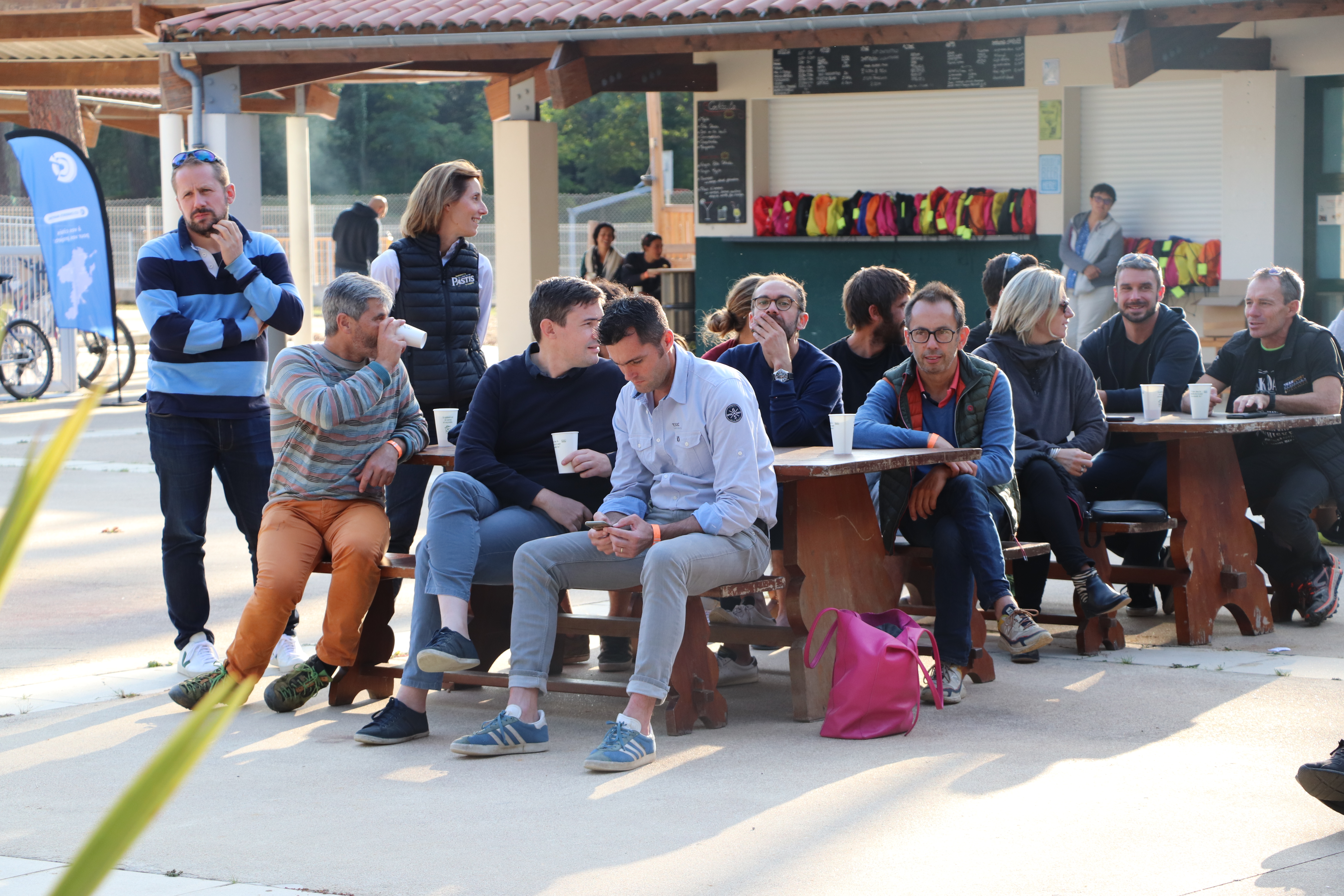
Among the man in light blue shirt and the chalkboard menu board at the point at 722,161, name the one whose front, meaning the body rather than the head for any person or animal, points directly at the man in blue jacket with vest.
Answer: the chalkboard menu board

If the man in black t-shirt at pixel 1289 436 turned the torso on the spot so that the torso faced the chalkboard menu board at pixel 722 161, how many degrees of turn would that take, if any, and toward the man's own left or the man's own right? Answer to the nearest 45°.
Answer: approximately 90° to the man's own right

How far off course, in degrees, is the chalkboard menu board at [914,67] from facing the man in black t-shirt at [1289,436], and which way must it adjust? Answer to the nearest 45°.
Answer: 0° — it already faces them

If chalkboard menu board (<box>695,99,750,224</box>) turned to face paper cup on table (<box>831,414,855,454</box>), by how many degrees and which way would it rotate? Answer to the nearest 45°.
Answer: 0° — it already faces it

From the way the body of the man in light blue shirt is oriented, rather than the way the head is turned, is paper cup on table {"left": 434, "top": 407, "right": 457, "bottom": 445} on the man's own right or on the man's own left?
on the man's own right

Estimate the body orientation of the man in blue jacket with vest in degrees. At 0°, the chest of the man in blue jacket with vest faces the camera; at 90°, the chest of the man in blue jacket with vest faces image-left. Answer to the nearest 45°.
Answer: approximately 0°

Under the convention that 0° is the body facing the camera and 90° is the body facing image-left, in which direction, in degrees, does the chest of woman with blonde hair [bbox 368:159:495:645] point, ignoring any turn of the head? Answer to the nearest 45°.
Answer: approximately 315°

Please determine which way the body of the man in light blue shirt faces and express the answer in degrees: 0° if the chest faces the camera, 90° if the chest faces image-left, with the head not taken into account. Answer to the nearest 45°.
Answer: approximately 45°

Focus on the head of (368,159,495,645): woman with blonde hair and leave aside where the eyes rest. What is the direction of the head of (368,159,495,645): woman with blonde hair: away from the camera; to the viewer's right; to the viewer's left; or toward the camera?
to the viewer's right

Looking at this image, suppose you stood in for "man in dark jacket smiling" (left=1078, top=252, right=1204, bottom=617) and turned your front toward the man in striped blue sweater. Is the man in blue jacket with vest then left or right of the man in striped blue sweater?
left
